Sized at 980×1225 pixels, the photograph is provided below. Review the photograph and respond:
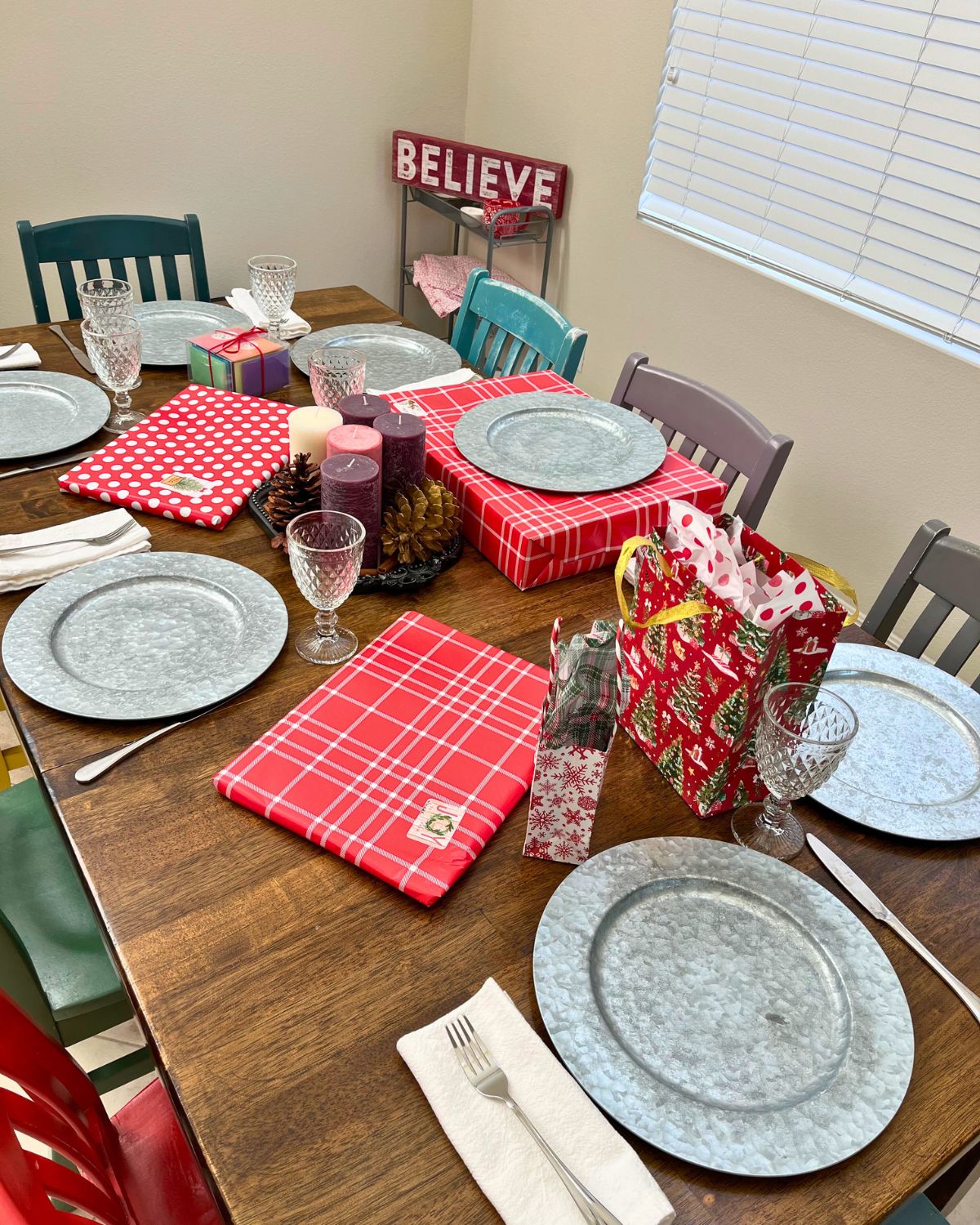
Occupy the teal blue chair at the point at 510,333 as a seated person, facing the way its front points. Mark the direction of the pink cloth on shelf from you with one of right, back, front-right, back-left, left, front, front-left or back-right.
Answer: back-right

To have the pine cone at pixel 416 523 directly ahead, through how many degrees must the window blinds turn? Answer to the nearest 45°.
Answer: approximately 45° to its left

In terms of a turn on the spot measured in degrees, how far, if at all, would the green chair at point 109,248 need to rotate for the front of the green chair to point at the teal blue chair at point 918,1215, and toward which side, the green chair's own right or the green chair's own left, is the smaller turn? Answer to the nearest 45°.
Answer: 0° — it already faces it

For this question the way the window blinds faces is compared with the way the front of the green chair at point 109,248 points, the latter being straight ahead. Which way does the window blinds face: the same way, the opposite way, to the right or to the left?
to the right

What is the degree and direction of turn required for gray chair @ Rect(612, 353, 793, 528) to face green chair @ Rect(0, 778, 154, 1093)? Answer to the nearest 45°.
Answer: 0° — it already faces it

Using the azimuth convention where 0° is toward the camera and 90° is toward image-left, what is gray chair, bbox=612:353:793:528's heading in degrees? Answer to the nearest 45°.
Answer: approximately 45°

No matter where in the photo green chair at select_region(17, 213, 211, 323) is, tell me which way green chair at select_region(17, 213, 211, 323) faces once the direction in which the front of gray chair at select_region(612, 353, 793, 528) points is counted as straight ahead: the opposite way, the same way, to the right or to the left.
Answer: to the left
